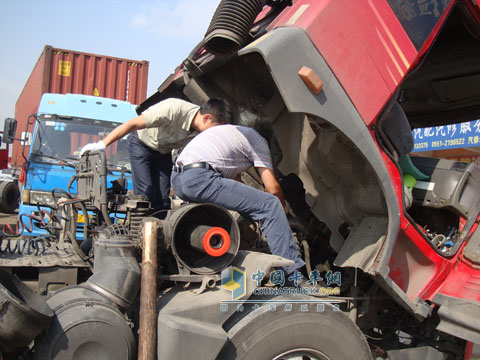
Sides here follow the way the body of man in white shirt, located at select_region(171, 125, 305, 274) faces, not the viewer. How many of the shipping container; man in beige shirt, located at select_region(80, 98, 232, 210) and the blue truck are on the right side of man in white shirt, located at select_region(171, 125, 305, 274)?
0

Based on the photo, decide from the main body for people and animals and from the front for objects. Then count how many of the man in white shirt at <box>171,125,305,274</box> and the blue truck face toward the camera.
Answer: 1

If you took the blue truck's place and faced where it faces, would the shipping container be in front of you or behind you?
behind

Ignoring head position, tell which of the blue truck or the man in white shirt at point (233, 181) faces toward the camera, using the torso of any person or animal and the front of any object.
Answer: the blue truck

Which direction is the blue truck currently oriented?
toward the camera

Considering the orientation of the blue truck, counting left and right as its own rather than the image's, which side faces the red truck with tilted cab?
front

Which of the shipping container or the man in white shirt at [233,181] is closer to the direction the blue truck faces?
the man in white shirt

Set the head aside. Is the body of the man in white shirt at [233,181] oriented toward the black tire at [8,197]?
no

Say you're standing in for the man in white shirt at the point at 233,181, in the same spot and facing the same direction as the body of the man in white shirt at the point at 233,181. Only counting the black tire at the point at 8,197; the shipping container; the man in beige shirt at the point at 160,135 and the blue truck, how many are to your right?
0

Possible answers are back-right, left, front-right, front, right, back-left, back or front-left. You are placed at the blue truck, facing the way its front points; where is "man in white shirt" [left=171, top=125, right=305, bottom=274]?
front

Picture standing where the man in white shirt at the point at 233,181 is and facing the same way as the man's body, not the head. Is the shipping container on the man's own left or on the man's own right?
on the man's own left

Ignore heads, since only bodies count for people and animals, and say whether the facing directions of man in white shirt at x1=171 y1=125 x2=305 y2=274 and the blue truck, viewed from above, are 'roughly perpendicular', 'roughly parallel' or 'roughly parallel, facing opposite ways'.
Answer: roughly perpendicular
